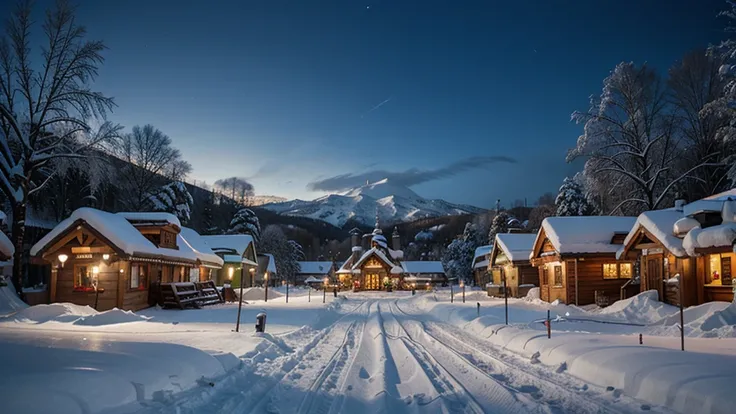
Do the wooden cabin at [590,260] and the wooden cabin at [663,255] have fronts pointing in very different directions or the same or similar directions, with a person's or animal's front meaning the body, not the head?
same or similar directions

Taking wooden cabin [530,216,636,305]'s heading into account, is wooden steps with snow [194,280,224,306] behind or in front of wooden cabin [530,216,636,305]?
in front

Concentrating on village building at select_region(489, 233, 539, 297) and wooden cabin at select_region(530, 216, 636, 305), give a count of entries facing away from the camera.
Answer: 0

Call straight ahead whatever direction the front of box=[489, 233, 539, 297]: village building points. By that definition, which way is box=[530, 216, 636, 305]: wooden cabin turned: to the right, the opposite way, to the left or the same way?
the same way

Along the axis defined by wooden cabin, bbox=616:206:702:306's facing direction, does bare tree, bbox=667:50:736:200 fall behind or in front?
behind

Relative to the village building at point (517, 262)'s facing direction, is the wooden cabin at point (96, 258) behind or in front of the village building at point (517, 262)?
in front

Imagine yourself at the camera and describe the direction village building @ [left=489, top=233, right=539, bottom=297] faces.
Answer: facing the viewer and to the left of the viewer

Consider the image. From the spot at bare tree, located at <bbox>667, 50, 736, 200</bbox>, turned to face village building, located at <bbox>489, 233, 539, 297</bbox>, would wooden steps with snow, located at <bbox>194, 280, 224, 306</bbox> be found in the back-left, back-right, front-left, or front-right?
front-left

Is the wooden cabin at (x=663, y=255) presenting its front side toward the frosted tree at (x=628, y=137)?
no

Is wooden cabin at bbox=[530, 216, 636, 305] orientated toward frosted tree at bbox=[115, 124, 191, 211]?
no

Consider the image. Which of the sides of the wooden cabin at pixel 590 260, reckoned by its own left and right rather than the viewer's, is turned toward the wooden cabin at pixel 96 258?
front

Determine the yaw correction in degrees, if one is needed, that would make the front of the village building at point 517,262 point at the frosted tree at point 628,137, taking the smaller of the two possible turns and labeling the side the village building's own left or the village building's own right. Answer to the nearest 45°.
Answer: approximately 90° to the village building's own left

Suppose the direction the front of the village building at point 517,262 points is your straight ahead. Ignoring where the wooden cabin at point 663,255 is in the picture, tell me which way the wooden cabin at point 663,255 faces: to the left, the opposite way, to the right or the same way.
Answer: the same way
